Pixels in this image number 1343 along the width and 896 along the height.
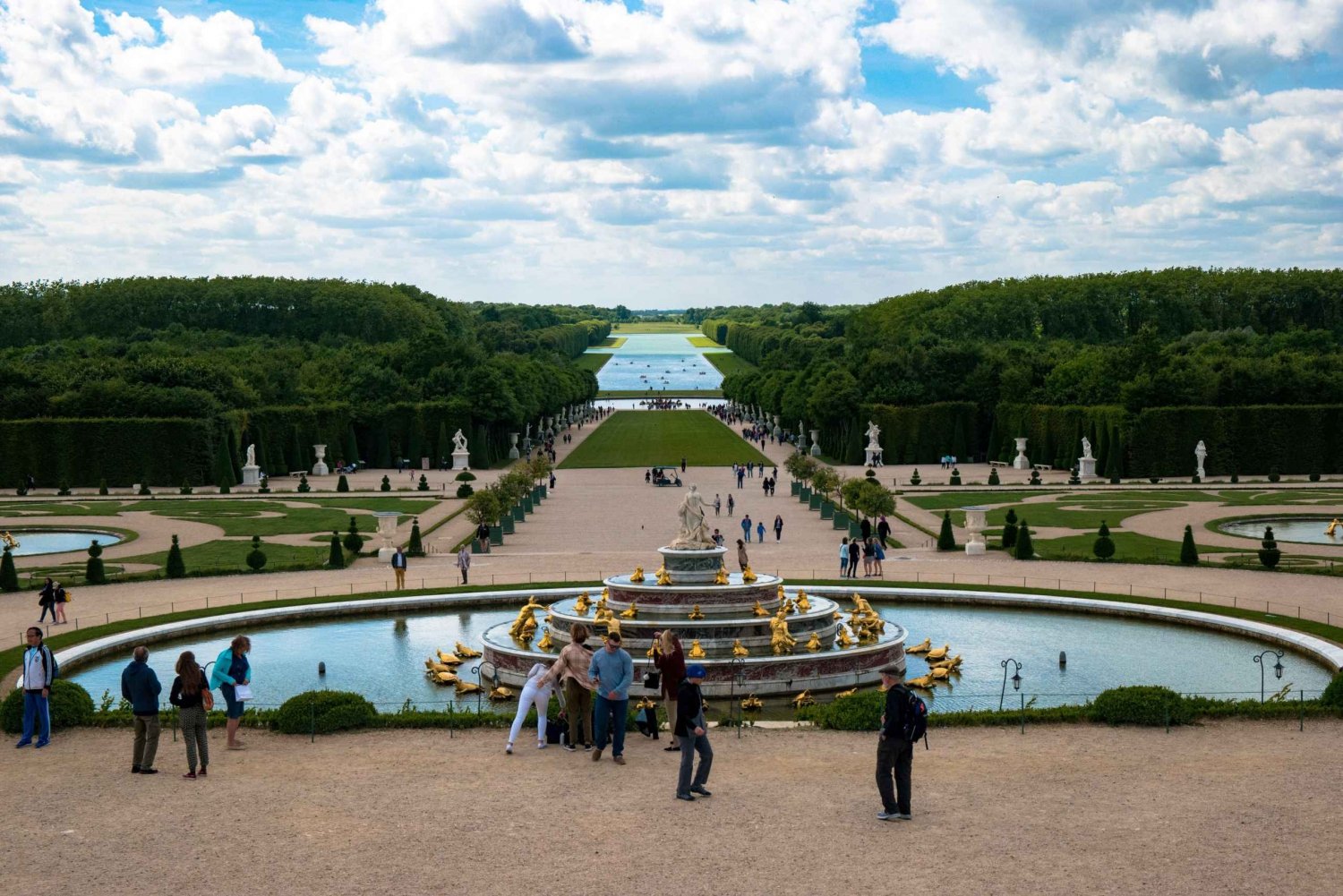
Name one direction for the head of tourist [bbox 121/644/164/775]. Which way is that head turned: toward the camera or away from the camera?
away from the camera

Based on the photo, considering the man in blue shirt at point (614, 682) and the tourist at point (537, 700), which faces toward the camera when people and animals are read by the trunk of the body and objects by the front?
the man in blue shirt

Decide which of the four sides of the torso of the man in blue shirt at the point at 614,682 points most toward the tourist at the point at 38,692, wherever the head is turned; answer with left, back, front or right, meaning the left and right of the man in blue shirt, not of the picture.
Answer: right

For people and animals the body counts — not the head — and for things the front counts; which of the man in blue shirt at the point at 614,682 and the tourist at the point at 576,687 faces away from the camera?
the tourist

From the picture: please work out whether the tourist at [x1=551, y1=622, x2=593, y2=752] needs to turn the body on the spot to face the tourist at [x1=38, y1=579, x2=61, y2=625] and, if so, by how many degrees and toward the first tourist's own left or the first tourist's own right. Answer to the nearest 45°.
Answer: approximately 45° to the first tourist's own left

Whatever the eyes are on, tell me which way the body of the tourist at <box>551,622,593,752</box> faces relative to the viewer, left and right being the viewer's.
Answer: facing away from the viewer

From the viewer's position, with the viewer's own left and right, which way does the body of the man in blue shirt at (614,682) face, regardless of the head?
facing the viewer

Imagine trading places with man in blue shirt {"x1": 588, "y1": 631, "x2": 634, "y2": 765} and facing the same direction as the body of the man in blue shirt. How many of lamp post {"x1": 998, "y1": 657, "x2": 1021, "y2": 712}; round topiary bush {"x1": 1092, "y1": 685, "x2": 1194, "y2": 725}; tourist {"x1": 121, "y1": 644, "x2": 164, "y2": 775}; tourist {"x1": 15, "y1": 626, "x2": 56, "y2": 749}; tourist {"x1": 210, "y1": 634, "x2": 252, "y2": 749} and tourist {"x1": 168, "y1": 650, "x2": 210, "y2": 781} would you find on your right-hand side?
4

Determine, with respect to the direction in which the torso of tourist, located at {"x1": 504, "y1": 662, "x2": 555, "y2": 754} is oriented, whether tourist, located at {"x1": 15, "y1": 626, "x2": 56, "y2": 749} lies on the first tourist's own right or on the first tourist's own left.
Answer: on the first tourist's own left

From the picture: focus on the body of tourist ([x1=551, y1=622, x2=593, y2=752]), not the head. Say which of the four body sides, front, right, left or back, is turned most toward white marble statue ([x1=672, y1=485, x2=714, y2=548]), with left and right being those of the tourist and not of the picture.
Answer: front

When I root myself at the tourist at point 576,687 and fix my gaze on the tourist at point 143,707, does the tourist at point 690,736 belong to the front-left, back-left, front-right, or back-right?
back-left
